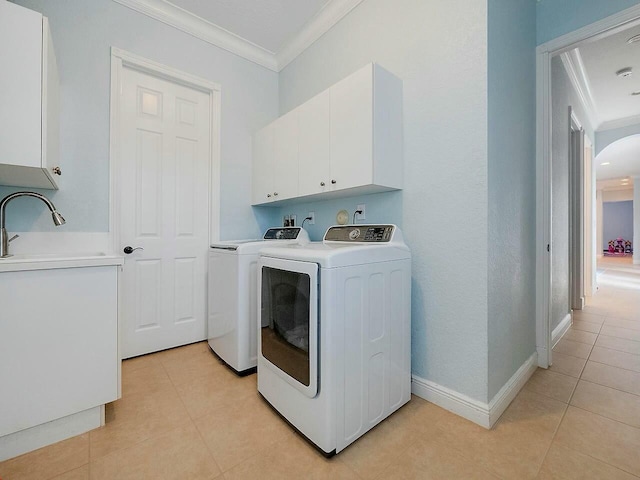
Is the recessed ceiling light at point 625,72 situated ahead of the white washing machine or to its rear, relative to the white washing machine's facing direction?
to the rear

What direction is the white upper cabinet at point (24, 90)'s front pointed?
to the viewer's right

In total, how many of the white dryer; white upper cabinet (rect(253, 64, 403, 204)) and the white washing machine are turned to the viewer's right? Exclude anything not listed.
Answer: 0

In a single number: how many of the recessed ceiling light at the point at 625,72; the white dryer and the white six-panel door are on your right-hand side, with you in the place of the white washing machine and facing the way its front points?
1

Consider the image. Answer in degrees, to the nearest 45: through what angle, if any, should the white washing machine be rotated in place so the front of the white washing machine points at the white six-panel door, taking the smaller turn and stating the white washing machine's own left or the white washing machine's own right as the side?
approximately 90° to the white washing machine's own right

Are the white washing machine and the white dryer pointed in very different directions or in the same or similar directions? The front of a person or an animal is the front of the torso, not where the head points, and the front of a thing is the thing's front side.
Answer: same or similar directions

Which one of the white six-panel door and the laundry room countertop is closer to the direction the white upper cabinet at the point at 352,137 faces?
the laundry room countertop

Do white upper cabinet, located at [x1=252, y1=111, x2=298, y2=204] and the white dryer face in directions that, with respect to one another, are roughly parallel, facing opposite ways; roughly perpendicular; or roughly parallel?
roughly parallel

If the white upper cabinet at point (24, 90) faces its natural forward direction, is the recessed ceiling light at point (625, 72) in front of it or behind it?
in front

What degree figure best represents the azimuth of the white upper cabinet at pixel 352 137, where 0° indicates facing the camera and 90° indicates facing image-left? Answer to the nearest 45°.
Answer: approximately 45°

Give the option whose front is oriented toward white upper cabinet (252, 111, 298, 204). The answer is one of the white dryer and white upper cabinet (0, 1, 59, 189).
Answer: white upper cabinet (0, 1, 59, 189)

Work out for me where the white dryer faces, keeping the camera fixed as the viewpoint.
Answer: facing the viewer and to the left of the viewer

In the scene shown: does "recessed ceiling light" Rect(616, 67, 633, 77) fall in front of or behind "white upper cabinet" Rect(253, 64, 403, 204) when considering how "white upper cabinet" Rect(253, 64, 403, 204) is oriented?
behind
